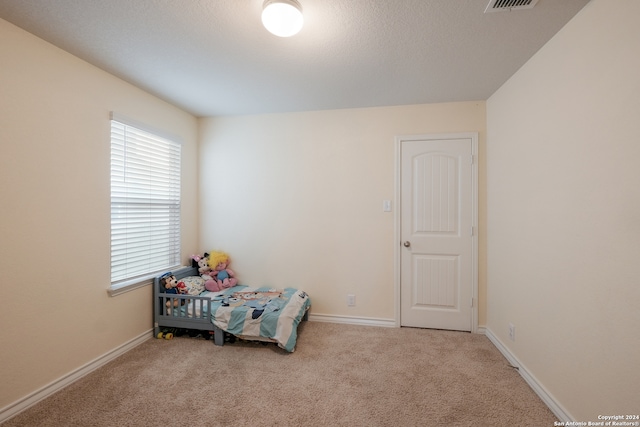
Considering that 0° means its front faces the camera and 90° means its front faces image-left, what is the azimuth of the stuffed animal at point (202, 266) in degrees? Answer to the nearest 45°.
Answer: approximately 315°

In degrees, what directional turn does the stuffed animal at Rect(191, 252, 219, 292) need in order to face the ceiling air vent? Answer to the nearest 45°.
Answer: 0° — it already faces it
